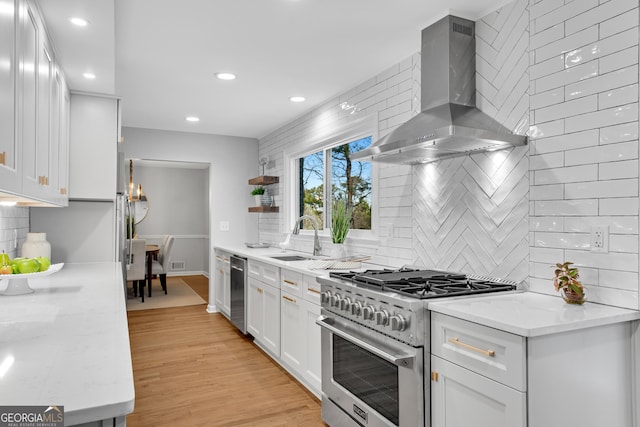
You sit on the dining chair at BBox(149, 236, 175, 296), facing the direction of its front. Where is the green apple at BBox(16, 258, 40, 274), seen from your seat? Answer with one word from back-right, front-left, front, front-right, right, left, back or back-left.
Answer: left

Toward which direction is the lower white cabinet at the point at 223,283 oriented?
to the viewer's left

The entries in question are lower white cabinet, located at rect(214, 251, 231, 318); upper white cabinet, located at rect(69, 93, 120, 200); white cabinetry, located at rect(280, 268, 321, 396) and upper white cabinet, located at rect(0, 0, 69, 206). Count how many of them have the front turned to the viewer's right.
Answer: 2

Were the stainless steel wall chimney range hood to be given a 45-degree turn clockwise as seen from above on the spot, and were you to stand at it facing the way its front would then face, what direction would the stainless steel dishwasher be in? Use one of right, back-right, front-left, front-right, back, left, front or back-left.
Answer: front-right

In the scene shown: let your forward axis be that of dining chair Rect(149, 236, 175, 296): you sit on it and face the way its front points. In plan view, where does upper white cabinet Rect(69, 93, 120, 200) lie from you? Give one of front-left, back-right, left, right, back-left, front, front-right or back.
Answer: left

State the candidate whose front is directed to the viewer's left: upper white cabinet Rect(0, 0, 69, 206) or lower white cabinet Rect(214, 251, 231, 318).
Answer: the lower white cabinet

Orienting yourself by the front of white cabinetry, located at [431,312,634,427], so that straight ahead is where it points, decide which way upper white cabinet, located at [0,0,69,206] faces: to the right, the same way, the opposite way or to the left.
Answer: the opposite way

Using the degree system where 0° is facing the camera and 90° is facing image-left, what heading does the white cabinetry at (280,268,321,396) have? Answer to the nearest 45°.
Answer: approximately 45°

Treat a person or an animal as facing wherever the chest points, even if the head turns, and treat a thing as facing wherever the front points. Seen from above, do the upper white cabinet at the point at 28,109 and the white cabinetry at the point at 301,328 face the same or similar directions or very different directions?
very different directions

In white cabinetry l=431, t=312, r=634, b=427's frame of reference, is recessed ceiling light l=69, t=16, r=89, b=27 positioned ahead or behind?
ahead

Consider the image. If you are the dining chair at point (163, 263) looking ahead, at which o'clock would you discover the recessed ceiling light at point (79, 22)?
The recessed ceiling light is roughly at 9 o'clock from the dining chair.

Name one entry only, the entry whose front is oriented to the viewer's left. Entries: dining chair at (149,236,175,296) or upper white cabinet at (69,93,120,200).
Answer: the dining chair
